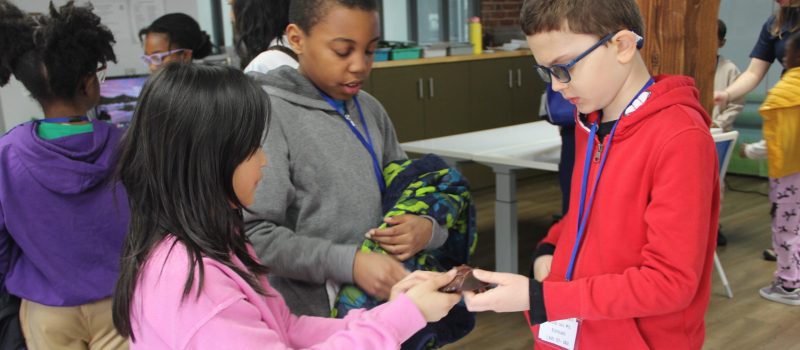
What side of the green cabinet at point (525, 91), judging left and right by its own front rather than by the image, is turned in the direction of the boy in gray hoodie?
front

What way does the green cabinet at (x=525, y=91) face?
toward the camera

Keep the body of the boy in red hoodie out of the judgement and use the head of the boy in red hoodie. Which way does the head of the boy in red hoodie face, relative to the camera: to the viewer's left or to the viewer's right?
to the viewer's left

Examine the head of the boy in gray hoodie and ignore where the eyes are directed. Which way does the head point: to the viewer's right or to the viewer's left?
to the viewer's right

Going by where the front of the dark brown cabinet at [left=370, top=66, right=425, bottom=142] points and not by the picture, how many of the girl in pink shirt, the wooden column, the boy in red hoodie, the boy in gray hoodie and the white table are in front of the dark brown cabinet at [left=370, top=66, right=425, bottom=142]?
5

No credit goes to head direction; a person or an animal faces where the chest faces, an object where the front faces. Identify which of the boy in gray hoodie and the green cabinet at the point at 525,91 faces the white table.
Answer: the green cabinet

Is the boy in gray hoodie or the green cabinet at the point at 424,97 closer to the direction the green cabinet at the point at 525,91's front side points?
the boy in gray hoodie

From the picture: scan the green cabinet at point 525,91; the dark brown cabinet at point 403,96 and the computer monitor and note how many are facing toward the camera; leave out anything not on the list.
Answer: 3

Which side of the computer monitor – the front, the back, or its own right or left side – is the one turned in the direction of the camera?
front

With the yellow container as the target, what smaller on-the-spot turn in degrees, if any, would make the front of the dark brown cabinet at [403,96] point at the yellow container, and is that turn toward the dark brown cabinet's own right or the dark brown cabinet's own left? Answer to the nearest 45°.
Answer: approximately 135° to the dark brown cabinet's own left

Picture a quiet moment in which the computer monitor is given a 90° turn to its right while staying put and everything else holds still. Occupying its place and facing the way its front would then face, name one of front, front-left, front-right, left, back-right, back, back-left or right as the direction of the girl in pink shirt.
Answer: left

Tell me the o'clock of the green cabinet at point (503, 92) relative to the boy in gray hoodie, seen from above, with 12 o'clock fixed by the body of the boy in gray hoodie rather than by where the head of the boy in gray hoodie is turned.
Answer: The green cabinet is roughly at 8 o'clock from the boy in gray hoodie.

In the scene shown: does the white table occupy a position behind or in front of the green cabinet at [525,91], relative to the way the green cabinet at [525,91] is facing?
in front

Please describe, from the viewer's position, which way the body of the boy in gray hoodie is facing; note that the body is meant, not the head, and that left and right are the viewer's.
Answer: facing the viewer and to the right of the viewer

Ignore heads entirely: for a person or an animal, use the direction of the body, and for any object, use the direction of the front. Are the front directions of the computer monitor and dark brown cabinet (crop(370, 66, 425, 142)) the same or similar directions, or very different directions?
same or similar directions
